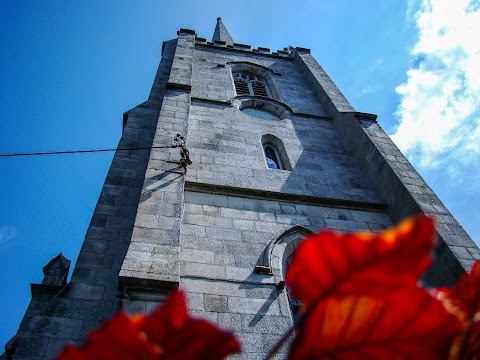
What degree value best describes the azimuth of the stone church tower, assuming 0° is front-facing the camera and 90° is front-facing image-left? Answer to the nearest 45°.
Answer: approximately 0°
